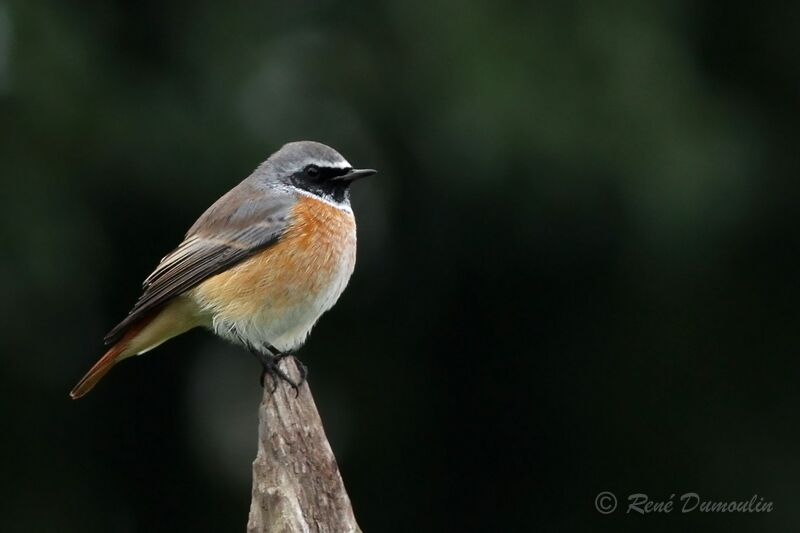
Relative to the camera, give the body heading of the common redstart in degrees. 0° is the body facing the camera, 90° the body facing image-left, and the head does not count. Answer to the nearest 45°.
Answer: approximately 270°
